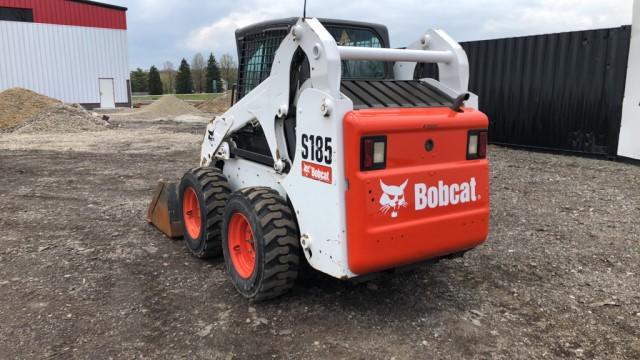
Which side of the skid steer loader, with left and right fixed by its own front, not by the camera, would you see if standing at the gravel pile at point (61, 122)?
front

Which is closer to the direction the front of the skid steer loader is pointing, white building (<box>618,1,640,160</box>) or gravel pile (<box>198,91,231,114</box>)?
the gravel pile

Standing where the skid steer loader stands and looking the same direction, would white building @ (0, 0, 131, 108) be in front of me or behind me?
in front

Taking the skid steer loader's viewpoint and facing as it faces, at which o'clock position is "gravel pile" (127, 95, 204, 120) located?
The gravel pile is roughly at 1 o'clock from the skid steer loader.

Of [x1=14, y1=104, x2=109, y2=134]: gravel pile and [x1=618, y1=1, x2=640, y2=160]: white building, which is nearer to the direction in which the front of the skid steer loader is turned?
the gravel pile

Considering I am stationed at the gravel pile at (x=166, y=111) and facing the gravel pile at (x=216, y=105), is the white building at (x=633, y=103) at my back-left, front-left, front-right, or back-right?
back-right

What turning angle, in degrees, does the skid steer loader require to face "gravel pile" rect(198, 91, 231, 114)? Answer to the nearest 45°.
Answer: approximately 45° to its right

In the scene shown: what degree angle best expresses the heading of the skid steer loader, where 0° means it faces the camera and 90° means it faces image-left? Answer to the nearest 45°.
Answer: approximately 135°

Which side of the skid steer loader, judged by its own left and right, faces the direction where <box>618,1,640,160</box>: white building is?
right
